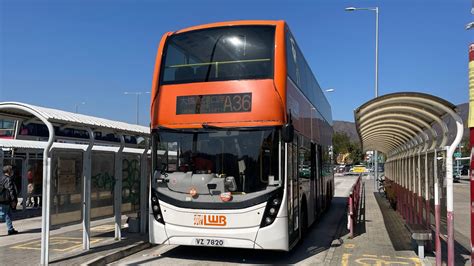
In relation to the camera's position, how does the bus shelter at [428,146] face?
facing to the left of the viewer

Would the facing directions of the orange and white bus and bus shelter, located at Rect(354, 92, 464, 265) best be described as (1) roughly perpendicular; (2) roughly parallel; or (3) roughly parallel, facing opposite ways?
roughly perpendicular

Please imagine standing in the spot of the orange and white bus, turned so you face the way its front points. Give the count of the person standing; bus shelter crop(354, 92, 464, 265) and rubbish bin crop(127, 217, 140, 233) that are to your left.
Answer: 1

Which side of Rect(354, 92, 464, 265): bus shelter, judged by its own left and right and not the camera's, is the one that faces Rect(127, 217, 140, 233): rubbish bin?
front

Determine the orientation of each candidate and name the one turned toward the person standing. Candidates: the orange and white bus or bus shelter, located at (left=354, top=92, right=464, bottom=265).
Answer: the bus shelter

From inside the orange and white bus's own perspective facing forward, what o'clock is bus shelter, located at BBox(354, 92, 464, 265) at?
The bus shelter is roughly at 9 o'clock from the orange and white bus.

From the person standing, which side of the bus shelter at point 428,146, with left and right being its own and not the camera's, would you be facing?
front

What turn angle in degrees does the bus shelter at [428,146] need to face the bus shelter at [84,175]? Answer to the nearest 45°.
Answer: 0° — it already faces it

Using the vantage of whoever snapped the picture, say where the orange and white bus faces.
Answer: facing the viewer
